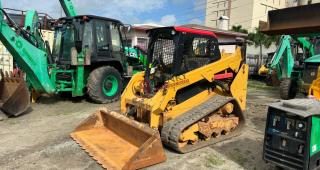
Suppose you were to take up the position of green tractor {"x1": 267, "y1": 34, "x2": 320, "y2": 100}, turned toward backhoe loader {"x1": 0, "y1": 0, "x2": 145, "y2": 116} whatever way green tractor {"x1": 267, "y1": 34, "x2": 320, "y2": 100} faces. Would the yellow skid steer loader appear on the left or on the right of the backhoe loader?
left

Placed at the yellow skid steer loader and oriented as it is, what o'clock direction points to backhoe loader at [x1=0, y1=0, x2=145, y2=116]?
The backhoe loader is roughly at 3 o'clock from the yellow skid steer loader.

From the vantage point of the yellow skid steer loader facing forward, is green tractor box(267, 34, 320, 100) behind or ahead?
behind
